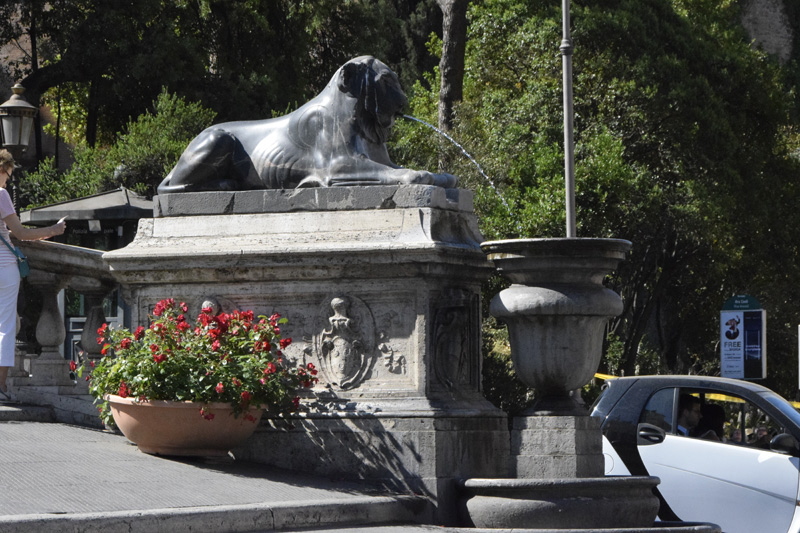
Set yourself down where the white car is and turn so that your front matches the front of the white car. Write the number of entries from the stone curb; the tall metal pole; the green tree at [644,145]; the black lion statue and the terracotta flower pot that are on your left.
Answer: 2

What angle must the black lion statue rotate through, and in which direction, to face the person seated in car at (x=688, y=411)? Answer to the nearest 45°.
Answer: approximately 45° to its left

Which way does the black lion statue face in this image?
to the viewer's right

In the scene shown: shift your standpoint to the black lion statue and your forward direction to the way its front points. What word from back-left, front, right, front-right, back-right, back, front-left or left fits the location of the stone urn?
front-right

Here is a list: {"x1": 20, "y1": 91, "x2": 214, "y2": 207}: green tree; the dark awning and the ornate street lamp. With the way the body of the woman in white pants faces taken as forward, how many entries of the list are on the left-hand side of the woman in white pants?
3

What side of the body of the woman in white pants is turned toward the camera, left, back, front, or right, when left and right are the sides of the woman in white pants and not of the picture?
right

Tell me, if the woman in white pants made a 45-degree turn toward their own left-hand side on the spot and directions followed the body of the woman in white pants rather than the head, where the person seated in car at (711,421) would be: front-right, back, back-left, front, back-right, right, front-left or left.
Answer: front-right

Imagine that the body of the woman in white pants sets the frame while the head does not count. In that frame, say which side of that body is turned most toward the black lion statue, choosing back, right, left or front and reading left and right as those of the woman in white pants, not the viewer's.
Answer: front
